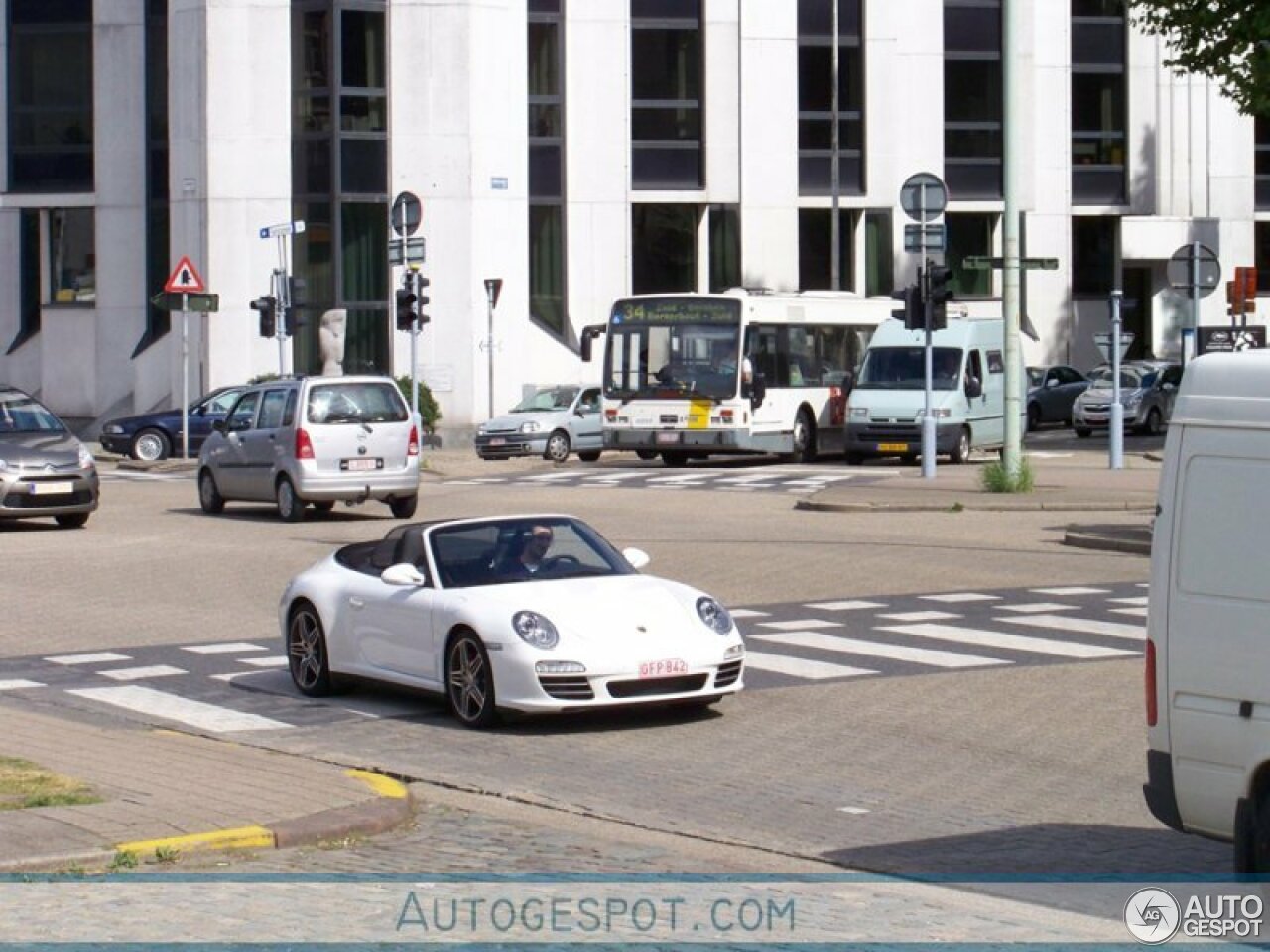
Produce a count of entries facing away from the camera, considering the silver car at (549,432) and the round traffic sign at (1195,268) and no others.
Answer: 1

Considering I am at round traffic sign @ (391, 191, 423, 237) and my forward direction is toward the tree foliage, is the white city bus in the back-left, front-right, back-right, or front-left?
front-left

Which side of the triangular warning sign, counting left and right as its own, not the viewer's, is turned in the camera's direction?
front

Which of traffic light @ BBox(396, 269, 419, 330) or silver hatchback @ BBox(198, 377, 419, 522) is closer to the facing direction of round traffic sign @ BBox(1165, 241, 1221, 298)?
the traffic light

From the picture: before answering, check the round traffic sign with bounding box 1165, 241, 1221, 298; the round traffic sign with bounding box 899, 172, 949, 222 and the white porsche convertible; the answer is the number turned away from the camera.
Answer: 2

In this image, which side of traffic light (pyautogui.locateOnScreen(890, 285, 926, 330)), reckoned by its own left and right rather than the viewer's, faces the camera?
left

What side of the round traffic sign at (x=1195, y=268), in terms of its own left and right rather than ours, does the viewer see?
back

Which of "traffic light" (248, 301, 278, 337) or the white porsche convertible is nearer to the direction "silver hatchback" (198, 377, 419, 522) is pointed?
the traffic light

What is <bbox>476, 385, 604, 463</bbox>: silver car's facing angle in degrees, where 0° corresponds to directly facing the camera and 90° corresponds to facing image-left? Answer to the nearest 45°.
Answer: approximately 45°

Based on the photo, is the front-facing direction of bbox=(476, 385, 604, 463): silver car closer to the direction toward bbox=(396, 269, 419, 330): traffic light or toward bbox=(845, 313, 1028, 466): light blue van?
the traffic light

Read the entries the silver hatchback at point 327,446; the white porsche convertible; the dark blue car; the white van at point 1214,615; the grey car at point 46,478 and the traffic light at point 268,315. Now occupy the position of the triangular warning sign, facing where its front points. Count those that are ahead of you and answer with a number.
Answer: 4

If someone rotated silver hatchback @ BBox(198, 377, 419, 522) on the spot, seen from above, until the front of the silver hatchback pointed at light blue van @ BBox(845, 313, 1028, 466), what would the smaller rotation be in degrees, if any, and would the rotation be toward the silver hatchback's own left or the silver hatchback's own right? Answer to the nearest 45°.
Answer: approximately 90° to the silver hatchback's own right

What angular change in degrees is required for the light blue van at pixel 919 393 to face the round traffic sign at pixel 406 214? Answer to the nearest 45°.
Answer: approximately 45° to its right

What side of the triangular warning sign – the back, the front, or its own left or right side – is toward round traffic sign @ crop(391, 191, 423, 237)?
left

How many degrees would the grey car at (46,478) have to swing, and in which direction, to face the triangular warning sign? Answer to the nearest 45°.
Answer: approximately 135° to its left
